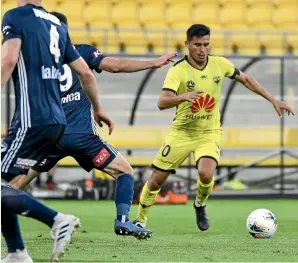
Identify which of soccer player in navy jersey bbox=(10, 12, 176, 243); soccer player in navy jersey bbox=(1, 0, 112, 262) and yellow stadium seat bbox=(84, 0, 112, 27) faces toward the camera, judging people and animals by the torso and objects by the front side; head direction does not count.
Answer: the yellow stadium seat

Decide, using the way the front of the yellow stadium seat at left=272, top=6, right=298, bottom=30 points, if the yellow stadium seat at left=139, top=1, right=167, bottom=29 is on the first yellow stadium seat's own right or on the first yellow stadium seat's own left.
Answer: on the first yellow stadium seat's own right

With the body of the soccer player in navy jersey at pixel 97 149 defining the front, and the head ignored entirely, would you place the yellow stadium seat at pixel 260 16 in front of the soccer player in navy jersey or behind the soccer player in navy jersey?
in front

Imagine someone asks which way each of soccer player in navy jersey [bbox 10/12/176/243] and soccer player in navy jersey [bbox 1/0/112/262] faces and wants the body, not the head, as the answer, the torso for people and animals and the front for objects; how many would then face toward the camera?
0

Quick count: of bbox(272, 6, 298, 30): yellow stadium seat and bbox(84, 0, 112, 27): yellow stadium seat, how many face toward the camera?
2

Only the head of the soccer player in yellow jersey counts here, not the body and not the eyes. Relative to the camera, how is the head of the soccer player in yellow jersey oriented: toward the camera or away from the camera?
toward the camera

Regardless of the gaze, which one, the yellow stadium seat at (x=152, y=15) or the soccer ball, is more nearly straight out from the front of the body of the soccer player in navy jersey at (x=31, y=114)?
the yellow stadium seat

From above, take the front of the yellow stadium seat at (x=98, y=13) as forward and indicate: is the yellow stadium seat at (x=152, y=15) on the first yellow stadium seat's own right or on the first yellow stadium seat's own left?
on the first yellow stadium seat's own left

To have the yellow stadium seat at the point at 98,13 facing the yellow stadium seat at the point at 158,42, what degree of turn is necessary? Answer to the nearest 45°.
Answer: approximately 45° to its left

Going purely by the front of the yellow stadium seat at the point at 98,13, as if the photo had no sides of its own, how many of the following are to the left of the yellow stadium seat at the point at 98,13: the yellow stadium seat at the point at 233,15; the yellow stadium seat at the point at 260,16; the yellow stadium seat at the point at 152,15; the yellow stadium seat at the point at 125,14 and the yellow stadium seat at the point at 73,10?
4

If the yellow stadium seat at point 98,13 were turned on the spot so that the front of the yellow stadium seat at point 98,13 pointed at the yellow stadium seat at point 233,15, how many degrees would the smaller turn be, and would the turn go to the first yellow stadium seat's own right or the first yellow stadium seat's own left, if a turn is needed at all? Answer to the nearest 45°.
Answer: approximately 90° to the first yellow stadium seat's own left

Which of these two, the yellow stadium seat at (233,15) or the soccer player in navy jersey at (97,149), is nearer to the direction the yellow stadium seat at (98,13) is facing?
the soccer player in navy jersey

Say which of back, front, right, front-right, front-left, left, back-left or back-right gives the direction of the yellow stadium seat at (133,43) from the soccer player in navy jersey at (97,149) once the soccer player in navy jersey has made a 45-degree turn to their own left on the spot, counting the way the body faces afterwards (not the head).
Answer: front

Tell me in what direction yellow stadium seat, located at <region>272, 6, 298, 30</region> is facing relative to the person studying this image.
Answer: facing the viewer

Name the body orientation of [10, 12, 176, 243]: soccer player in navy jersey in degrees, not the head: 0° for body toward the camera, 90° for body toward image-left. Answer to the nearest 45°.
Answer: approximately 225°

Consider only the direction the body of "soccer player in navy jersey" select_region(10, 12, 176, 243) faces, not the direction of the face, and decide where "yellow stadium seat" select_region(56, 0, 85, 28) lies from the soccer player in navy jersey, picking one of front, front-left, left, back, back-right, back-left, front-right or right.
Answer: front-left
